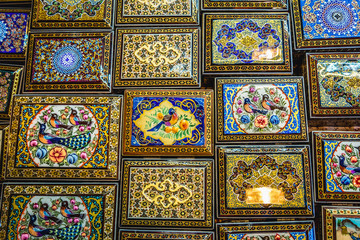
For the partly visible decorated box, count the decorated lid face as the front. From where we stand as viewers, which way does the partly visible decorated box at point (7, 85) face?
facing the viewer

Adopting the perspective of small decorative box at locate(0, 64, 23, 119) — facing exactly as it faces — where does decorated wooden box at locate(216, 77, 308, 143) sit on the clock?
The decorated wooden box is roughly at 10 o'clock from the small decorative box.

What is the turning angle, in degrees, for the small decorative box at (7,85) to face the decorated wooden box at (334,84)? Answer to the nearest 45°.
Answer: approximately 45° to its left

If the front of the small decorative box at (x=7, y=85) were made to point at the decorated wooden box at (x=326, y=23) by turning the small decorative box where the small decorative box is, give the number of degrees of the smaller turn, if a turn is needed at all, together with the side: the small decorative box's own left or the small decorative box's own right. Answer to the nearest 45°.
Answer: approximately 45° to the small decorative box's own left

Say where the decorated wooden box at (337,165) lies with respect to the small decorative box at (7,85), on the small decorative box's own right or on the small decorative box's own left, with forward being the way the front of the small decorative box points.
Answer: on the small decorative box's own left
